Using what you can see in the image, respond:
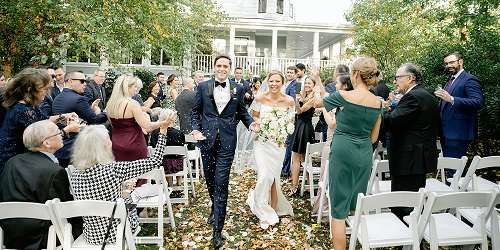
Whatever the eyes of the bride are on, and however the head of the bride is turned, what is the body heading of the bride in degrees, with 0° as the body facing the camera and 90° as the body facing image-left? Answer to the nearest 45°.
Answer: approximately 0°

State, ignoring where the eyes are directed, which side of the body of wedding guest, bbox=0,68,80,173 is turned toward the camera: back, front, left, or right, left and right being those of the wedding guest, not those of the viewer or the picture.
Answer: right

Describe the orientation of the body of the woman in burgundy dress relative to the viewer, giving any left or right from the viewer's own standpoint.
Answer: facing away from the viewer and to the right of the viewer

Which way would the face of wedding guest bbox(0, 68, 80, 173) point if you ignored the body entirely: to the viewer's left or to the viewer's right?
to the viewer's right

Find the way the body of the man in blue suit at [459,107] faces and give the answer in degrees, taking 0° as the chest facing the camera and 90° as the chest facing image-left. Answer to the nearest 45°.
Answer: approximately 45°

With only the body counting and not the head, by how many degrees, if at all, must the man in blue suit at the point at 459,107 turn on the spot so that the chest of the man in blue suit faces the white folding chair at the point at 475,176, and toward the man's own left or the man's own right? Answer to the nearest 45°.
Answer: approximately 45° to the man's own left

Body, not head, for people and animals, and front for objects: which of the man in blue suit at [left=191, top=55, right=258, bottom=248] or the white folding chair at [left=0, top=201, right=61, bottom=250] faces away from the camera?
the white folding chair

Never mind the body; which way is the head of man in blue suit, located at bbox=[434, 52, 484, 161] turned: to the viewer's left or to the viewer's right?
to the viewer's left
